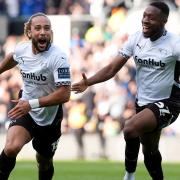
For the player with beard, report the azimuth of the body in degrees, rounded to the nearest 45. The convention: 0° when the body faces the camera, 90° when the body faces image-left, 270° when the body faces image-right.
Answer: approximately 45°
